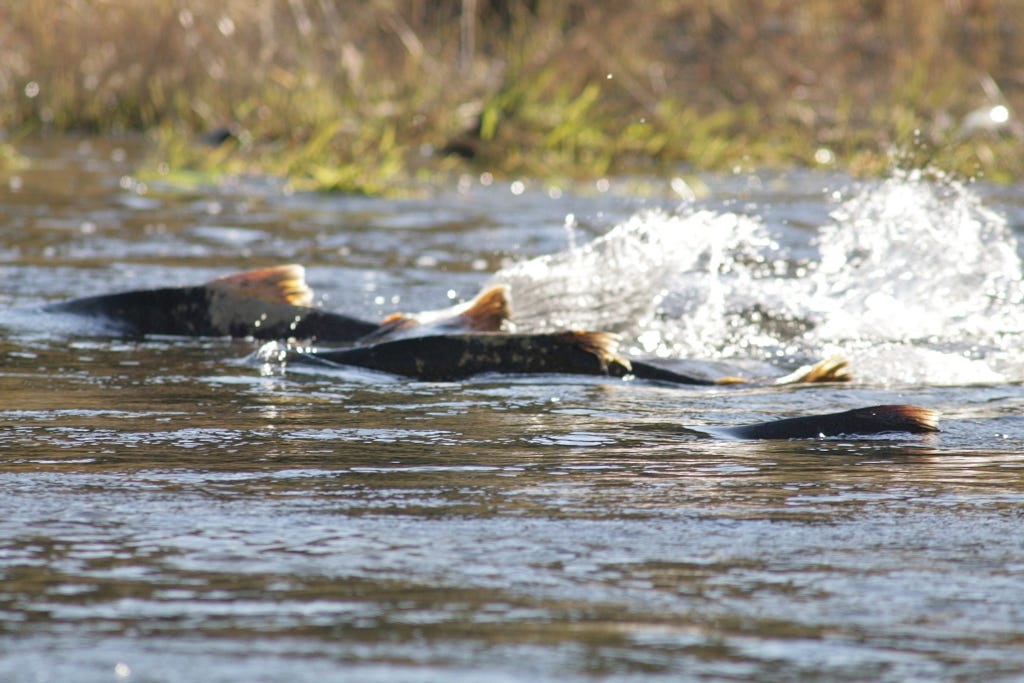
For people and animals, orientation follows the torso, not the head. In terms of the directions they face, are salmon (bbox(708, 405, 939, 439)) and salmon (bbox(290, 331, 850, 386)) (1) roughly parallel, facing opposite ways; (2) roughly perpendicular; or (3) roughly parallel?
roughly parallel

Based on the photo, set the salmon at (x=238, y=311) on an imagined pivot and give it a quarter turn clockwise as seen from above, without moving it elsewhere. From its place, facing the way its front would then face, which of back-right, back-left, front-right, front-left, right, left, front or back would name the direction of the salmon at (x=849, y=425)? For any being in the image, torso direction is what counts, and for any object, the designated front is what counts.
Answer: back-right

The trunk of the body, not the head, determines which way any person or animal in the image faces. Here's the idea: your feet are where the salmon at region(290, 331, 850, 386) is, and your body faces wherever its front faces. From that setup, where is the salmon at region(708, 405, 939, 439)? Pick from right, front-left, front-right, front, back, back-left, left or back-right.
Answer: back-left

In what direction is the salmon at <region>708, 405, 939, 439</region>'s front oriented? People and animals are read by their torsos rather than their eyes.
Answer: to the viewer's left

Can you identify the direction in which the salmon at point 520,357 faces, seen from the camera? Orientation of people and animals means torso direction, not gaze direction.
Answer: facing to the left of the viewer

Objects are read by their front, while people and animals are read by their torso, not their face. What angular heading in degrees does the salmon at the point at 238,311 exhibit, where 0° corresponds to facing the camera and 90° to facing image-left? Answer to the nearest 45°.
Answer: approximately 90°

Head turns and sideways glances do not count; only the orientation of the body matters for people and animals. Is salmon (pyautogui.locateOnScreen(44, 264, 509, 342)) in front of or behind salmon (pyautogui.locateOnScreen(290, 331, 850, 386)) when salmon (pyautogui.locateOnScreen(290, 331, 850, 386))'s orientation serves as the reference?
in front
